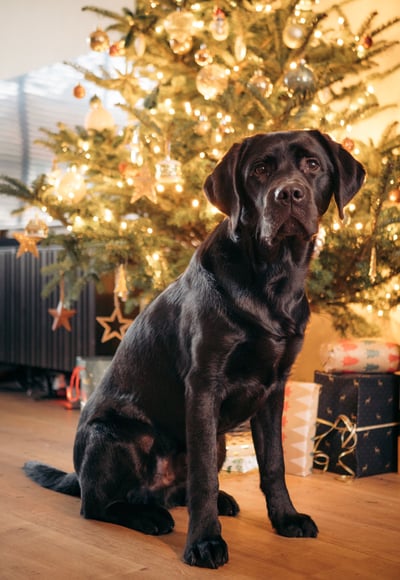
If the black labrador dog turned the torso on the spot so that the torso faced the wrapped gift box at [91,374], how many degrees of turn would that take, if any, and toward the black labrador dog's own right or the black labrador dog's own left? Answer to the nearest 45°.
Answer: approximately 135° to the black labrador dog's own left

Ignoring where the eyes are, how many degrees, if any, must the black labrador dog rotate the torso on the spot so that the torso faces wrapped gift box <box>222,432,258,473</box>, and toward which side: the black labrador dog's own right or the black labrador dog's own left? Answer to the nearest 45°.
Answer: approximately 135° to the black labrador dog's own left

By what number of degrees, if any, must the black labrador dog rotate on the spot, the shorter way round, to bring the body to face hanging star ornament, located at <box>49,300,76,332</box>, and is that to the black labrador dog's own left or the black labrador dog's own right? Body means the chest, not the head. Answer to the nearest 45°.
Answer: approximately 135° to the black labrador dog's own left

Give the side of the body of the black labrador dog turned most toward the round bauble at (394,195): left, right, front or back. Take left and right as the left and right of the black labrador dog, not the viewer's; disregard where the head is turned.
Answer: left

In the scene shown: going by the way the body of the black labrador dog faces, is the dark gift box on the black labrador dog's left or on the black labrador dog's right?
on the black labrador dog's left

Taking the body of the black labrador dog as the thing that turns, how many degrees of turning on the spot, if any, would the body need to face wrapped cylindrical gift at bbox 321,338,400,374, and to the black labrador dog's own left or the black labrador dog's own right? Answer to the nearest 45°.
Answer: approximately 90° to the black labrador dog's own left

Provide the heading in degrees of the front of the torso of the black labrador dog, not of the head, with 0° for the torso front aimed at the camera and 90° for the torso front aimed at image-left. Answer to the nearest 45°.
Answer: approximately 315°

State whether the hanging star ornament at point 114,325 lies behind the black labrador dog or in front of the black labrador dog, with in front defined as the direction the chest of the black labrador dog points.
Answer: behind
